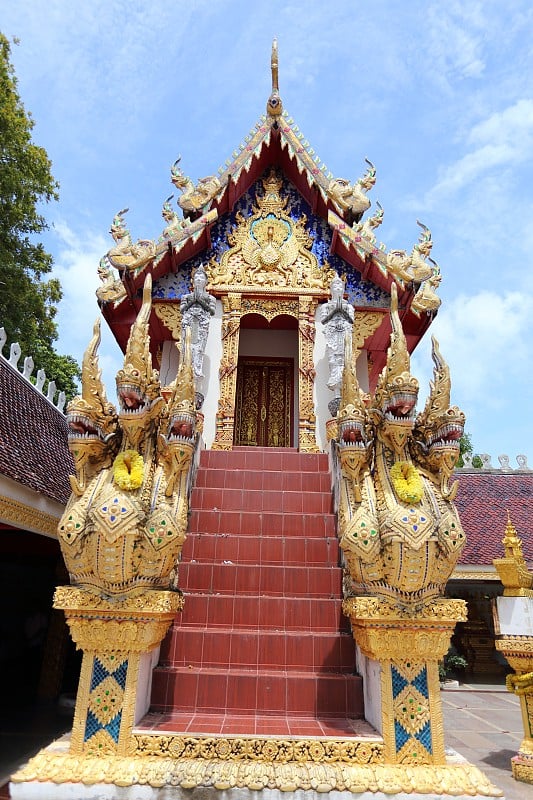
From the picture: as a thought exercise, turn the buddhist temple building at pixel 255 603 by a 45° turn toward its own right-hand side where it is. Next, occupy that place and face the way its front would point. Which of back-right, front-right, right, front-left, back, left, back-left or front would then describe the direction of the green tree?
right

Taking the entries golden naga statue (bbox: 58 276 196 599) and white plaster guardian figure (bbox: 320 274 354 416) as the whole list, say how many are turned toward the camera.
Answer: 2

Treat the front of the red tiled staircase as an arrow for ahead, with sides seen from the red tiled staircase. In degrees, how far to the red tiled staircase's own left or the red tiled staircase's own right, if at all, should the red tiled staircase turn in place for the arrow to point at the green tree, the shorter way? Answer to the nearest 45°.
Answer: approximately 135° to the red tiled staircase's own right

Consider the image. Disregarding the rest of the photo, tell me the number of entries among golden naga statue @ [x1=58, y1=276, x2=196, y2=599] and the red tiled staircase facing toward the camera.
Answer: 2

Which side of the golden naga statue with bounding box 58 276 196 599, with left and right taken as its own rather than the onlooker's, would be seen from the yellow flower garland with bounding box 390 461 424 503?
left

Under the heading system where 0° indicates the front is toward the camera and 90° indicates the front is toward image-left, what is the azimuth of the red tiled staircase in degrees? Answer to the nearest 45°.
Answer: approximately 0°

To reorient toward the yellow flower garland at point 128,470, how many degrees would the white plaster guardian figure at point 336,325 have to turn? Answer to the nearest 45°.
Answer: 0° — it already faces it

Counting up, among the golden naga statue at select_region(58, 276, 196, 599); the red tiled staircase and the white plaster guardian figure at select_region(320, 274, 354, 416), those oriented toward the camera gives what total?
3
